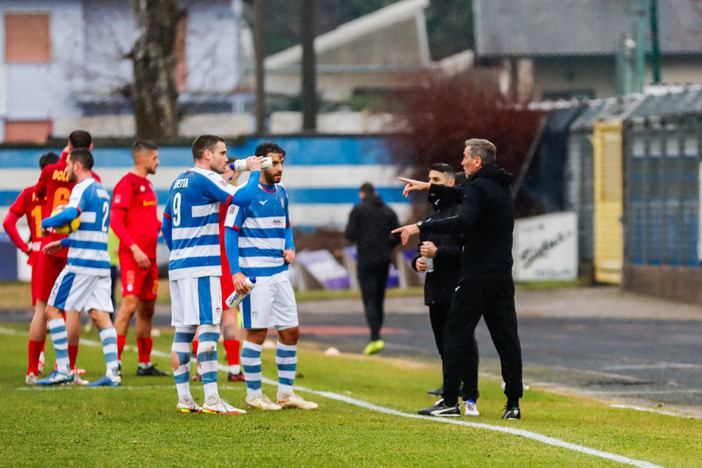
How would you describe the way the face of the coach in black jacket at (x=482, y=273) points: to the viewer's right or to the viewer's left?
to the viewer's left

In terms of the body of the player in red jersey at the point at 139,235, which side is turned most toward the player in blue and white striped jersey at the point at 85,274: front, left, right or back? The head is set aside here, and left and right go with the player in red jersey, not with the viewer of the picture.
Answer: right

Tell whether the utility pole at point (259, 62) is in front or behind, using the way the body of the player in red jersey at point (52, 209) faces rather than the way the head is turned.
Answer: in front

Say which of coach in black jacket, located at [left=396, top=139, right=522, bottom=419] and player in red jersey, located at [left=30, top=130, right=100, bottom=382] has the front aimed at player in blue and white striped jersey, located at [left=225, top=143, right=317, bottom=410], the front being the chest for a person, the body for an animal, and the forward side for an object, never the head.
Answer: the coach in black jacket

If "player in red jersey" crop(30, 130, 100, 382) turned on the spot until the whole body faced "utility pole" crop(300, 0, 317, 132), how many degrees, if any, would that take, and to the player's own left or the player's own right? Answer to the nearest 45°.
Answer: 0° — they already face it

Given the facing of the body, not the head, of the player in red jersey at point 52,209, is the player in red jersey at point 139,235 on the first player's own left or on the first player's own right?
on the first player's own right

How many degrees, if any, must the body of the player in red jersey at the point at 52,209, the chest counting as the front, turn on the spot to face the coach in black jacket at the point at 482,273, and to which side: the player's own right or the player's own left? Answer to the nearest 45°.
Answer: approximately 135° to the player's own right

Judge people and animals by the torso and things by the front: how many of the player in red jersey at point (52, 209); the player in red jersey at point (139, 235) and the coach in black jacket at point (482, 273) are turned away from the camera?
1

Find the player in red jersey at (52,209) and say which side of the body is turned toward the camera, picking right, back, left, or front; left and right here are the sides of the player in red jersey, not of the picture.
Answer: back

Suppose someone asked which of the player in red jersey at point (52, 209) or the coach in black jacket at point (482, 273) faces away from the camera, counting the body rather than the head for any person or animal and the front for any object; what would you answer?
the player in red jersey

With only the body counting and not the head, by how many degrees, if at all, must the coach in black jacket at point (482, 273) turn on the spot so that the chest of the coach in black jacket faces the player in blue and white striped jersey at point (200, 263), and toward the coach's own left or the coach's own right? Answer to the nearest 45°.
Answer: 0° — they already face them

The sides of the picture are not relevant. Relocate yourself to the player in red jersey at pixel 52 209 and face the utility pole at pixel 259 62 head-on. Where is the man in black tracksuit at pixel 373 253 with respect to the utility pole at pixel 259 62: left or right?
right

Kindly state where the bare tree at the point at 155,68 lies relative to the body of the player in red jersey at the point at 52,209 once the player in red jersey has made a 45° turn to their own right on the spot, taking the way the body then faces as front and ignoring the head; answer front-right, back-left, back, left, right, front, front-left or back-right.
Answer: front-left

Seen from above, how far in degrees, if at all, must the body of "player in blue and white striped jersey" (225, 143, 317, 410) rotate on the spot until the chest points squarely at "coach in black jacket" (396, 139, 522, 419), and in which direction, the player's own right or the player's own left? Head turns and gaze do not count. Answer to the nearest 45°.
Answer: approximately 45° to the player's own left

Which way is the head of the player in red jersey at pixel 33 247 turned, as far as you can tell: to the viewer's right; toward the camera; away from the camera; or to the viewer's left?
away from the camera

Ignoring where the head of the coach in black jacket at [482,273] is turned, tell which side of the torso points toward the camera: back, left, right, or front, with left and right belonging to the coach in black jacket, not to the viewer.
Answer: left

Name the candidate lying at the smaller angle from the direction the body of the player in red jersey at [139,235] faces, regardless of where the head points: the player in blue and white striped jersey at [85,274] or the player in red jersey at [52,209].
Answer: the player in blue and white striped jersey
